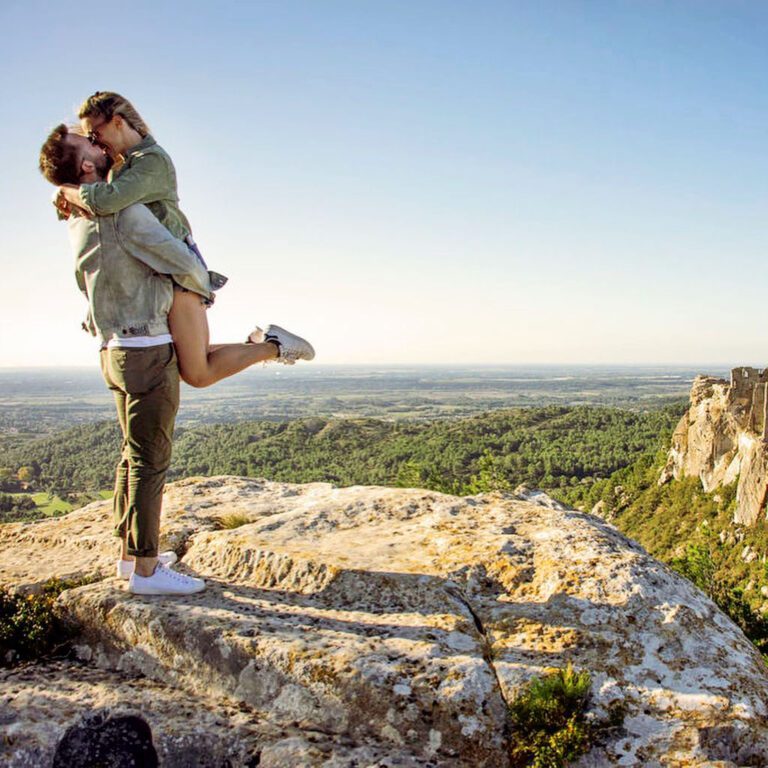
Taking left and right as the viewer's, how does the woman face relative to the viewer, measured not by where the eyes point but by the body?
facing to the left of the viewer

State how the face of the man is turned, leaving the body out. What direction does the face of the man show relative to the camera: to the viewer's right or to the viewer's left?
to the viewer's right
